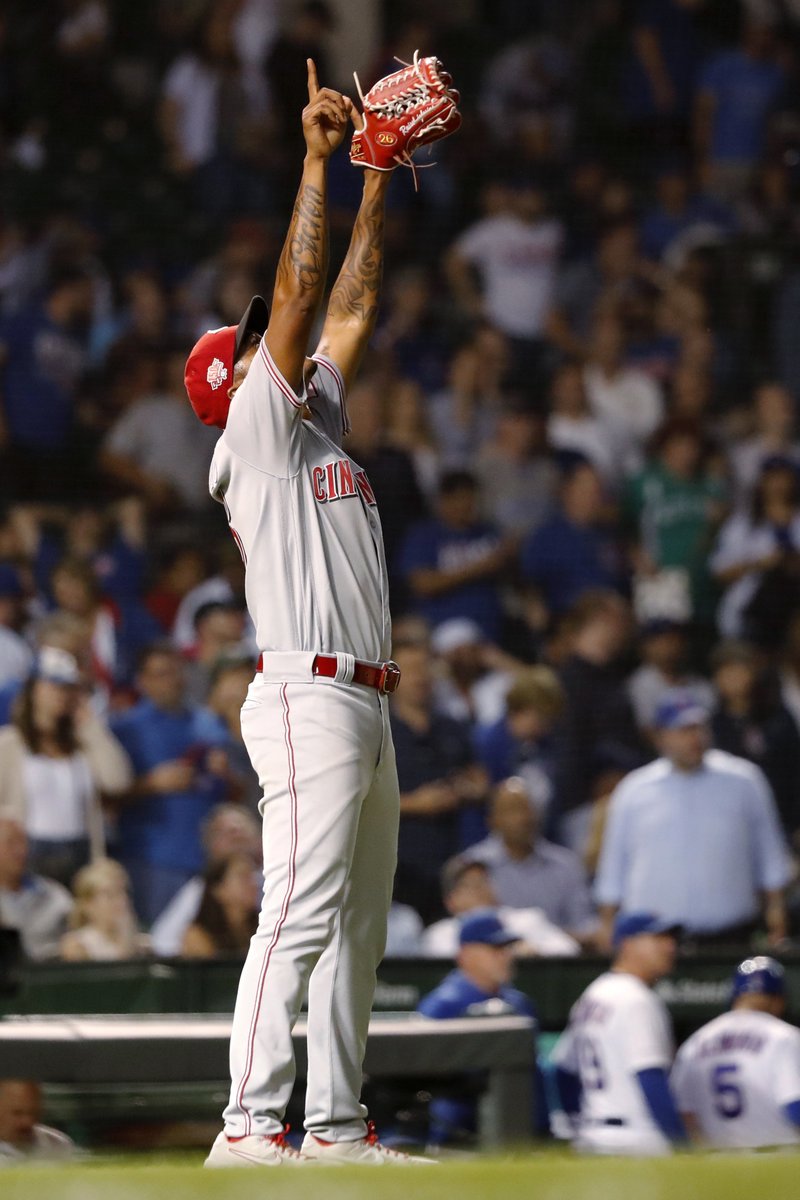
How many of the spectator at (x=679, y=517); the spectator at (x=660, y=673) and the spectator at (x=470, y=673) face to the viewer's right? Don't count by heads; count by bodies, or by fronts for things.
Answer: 0

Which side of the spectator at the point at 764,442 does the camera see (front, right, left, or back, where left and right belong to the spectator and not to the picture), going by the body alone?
front

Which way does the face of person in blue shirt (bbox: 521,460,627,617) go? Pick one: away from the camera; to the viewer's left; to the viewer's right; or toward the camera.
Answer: toward the camera

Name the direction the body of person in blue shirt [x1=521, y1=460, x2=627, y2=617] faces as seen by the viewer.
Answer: toward the camera

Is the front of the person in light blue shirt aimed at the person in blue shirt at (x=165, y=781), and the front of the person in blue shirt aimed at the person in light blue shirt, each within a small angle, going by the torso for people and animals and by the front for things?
no

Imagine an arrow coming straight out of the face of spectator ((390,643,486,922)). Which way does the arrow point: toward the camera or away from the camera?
toward the camera

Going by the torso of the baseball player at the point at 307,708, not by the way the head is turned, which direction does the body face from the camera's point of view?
to the viewer's right

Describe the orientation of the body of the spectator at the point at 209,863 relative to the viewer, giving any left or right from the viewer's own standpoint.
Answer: facing the viewer

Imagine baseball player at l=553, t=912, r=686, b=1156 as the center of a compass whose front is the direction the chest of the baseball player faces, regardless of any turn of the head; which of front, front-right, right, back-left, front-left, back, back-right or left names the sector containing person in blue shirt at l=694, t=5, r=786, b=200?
front-left

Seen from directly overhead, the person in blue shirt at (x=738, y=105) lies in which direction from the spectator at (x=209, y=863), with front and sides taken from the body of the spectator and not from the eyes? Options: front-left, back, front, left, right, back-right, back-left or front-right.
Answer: back-left

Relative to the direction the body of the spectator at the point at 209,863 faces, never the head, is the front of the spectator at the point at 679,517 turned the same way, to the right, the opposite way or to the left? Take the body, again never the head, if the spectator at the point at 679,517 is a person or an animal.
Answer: the same way

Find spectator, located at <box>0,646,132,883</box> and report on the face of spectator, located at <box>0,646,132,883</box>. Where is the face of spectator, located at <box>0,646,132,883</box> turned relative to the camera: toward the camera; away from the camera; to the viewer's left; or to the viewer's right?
toward the camera

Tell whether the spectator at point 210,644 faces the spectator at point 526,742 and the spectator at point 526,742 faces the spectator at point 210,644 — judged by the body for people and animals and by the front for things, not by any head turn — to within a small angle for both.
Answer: no

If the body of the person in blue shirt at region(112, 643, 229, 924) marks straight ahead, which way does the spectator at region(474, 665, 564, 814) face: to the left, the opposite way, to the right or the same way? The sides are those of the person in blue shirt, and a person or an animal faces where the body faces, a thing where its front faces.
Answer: the same way

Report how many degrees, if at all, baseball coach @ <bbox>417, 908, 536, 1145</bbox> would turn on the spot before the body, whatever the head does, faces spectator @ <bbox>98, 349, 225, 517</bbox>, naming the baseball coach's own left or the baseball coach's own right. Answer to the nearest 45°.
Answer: approximately 180°

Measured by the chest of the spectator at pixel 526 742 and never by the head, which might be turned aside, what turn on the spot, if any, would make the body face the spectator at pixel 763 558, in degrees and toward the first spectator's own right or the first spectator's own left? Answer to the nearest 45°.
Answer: approximately 135° to the first spectator's own left

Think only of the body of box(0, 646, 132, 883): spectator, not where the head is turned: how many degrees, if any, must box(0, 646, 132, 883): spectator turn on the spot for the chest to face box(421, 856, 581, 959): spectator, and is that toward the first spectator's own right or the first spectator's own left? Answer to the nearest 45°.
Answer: approximately 90° to the first spectator's own left

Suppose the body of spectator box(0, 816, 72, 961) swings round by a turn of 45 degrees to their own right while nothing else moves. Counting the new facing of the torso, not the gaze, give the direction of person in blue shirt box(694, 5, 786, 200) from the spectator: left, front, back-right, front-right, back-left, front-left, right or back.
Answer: back

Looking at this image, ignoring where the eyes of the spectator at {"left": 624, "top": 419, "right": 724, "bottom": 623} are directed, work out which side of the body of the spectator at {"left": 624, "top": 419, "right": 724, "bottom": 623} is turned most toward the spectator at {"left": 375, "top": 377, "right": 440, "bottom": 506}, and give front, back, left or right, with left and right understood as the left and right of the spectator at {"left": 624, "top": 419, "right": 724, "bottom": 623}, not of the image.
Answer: right

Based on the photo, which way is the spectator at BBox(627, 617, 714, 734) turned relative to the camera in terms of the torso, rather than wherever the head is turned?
toward the camera

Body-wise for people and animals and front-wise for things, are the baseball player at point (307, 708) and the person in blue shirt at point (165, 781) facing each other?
no
